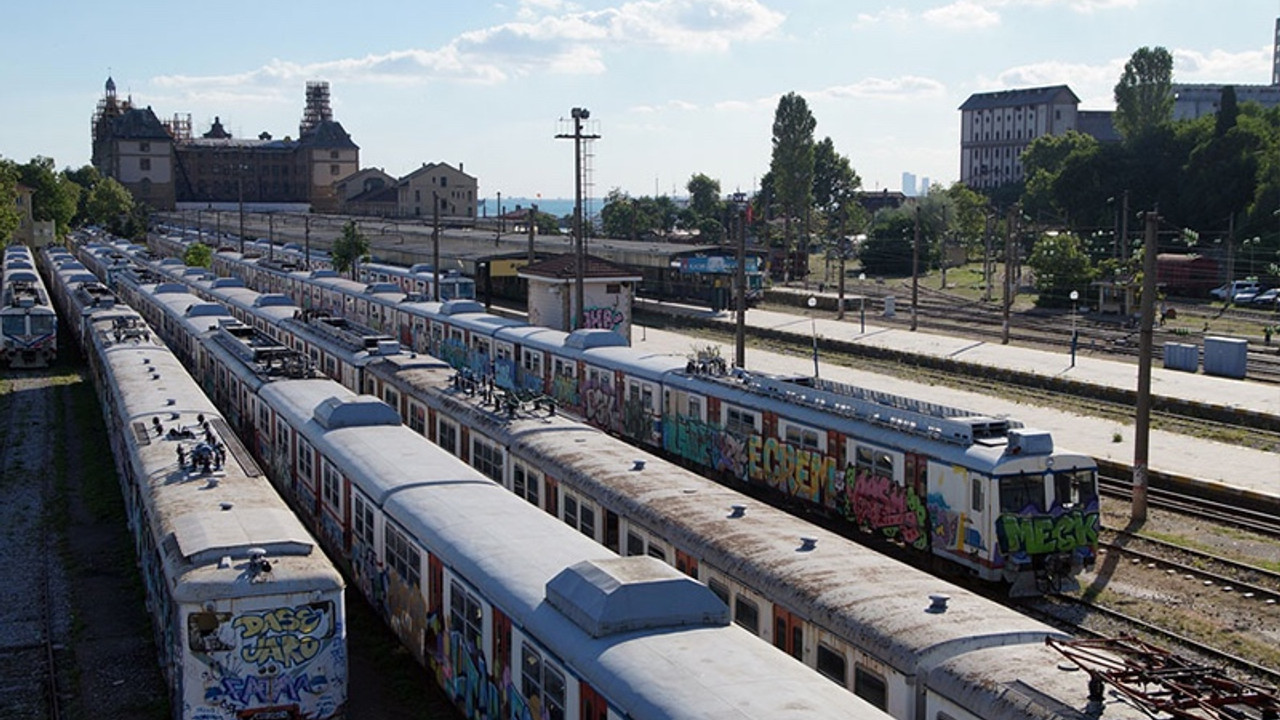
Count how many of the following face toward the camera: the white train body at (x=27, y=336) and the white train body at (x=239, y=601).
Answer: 2

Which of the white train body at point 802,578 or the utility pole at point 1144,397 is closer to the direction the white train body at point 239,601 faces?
the white train body

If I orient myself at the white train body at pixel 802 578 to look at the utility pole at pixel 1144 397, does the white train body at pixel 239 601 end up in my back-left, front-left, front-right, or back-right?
back-left

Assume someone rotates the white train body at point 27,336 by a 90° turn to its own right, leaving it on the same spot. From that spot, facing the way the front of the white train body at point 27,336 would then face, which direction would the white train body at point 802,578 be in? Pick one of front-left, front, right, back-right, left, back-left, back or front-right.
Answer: left

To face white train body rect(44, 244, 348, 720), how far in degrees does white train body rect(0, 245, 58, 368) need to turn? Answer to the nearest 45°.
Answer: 0° — it already faces it

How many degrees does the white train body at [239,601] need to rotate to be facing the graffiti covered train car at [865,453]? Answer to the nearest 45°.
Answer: approximately 135° to its left

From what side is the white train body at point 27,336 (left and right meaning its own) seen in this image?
front

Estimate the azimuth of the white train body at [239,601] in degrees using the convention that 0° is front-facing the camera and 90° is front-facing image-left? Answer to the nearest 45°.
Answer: approximately 0°

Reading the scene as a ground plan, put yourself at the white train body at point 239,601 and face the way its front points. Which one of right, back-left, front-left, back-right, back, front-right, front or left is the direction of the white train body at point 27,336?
back
